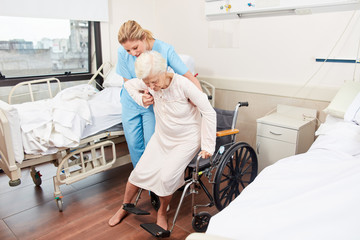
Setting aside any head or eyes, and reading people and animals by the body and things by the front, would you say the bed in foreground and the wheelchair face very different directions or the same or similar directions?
same or similar directions

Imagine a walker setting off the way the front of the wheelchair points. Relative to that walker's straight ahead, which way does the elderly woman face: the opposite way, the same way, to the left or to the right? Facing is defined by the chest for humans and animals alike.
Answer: the same way

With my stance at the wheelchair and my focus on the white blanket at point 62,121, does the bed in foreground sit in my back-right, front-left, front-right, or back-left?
back-left

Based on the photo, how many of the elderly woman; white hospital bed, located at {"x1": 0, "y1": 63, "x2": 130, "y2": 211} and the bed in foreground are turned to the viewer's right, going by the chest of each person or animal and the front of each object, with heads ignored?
0

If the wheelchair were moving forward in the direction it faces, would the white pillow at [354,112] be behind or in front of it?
behind

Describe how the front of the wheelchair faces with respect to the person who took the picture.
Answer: facing the viewer and to the left of the viewer

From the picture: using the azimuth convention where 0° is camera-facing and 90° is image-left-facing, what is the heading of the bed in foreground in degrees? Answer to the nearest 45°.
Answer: approximately 45°

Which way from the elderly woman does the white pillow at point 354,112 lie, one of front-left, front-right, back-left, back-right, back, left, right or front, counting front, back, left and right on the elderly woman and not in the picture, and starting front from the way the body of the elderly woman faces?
back-left

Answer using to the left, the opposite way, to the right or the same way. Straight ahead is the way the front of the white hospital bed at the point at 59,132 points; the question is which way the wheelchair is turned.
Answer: the same way

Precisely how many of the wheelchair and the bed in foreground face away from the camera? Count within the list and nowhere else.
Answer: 0

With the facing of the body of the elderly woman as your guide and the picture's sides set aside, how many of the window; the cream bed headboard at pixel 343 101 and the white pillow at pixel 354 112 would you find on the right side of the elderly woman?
1

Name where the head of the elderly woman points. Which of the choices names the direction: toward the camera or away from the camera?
toward the camera
